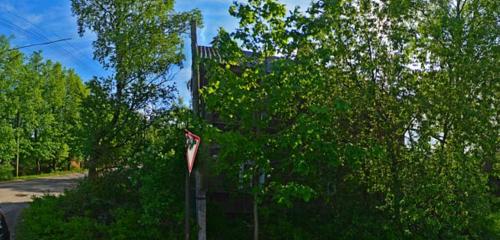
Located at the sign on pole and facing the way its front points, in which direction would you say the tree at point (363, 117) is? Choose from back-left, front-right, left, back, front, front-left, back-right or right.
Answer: left
